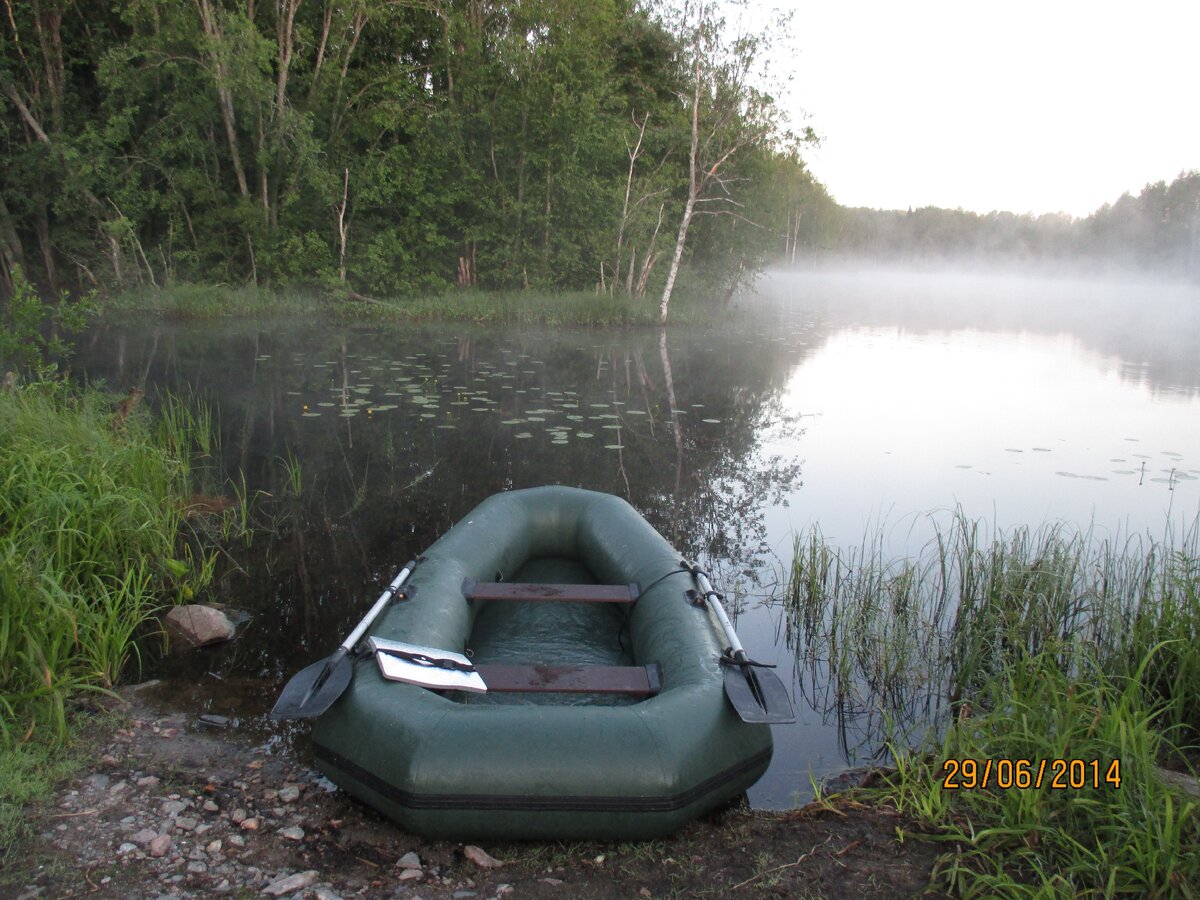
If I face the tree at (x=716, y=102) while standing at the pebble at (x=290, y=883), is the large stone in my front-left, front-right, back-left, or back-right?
front-left

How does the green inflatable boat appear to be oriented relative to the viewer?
away from the camera

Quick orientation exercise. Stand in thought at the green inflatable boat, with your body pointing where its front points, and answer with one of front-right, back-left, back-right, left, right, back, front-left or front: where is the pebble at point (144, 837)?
left

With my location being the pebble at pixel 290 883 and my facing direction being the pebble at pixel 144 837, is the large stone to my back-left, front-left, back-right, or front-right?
front-right

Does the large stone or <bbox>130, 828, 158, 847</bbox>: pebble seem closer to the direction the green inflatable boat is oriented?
the large stone

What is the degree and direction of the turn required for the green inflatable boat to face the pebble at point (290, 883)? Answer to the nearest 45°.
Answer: approximately 135° to its left

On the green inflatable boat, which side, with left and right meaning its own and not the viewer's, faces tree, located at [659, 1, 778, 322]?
front

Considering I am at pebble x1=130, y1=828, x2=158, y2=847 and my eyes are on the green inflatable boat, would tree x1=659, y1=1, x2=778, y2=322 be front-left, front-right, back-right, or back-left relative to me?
front-left
